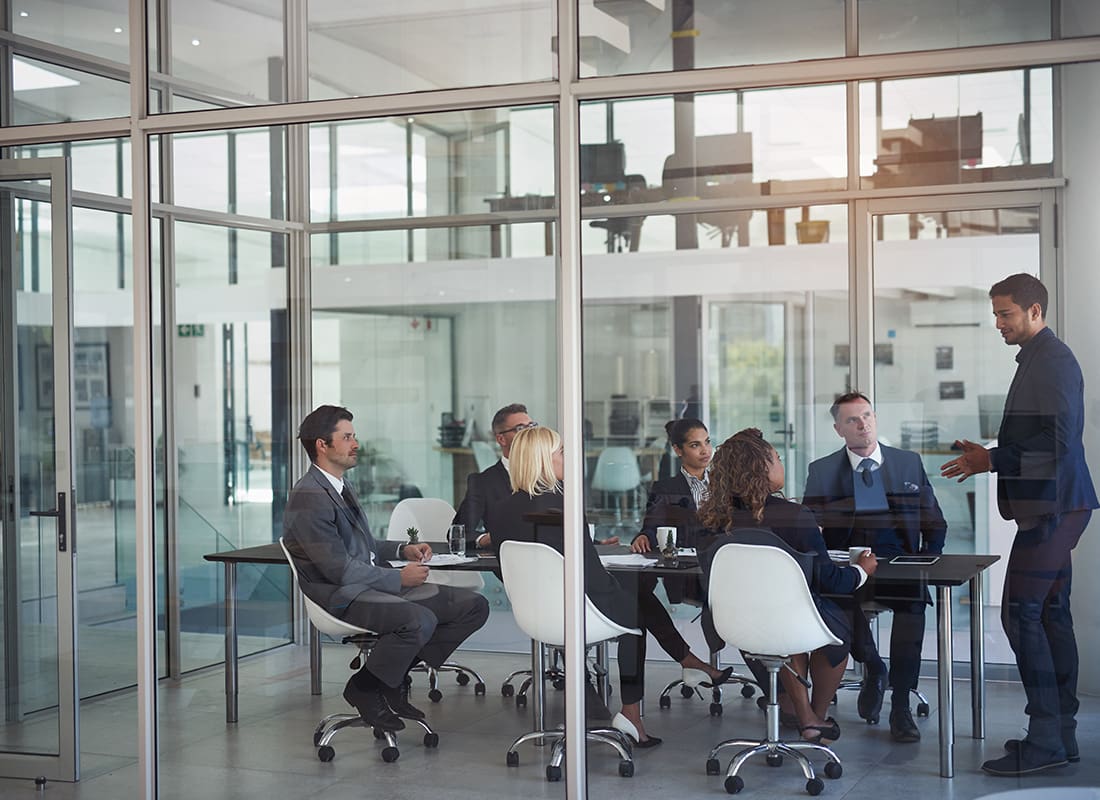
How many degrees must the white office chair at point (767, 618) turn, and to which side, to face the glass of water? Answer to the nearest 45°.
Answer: approximately 135° to its left

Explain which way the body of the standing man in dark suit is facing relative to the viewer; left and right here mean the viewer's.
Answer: facing to the left of the viewer

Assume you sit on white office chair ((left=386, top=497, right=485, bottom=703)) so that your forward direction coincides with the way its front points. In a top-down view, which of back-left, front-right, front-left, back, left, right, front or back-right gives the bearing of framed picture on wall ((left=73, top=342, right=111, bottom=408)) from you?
back

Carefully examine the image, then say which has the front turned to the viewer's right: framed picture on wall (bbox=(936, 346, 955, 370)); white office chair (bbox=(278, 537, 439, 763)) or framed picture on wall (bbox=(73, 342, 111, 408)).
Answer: the white office chair

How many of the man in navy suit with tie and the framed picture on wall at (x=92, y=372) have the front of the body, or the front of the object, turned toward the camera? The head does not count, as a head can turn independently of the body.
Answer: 2

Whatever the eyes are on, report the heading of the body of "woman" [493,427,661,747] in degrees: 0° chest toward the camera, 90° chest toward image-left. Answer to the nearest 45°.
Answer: approximately 225°

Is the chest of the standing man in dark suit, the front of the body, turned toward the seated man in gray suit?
yes

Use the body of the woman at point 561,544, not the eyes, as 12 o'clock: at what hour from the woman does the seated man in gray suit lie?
The seated man in gray suit is roughly at 8 o'clock from the woman.

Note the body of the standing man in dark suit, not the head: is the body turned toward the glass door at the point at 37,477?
yes
